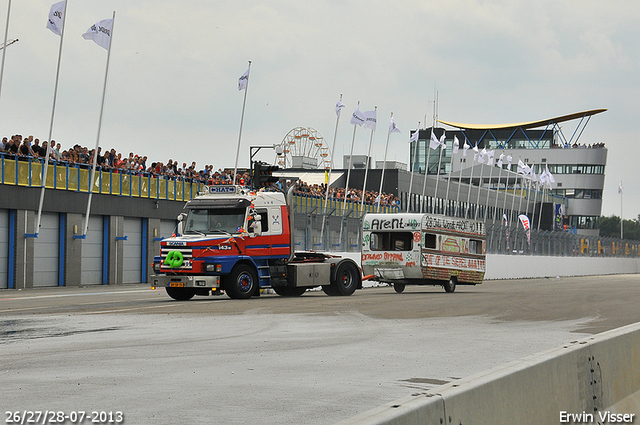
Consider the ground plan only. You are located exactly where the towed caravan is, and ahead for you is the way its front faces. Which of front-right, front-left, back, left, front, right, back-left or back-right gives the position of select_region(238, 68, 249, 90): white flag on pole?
right

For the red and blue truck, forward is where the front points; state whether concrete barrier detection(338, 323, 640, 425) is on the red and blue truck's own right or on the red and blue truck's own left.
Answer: on the red and blue truck's own left

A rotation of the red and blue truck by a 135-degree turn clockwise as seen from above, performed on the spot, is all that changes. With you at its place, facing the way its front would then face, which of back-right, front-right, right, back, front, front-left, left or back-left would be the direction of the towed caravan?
front-right

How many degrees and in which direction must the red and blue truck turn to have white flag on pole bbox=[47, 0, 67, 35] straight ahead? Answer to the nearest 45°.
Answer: approximately 90° to its right

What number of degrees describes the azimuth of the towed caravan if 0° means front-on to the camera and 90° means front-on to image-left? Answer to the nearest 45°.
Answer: approximately 45°

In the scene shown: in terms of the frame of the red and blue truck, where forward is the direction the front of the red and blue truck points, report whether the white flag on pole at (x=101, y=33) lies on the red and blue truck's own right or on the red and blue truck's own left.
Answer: on the red and blue truck's own right

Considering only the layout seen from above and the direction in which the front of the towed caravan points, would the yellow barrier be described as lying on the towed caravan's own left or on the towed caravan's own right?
on the towed caravan's own right

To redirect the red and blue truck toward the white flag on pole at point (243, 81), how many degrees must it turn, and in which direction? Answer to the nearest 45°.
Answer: approximately 135° to its right

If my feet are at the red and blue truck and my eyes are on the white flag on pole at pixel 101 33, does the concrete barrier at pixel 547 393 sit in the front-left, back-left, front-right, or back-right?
back-left
